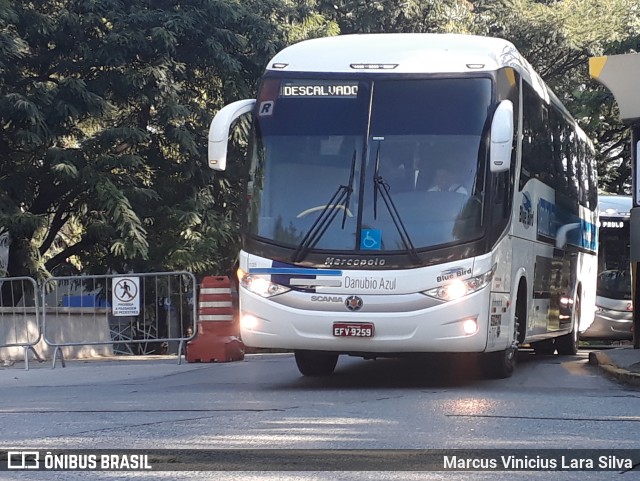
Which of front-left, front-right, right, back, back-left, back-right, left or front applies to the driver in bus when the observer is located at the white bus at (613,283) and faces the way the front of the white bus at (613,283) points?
front

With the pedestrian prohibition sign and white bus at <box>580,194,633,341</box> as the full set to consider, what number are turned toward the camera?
2

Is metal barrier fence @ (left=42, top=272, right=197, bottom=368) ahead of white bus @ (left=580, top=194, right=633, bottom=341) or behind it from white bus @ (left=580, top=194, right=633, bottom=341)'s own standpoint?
ahead

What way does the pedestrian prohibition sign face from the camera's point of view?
toward the camera

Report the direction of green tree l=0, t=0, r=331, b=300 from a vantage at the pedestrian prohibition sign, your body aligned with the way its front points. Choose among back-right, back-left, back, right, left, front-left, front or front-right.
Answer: back

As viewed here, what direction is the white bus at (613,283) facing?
toward the camera

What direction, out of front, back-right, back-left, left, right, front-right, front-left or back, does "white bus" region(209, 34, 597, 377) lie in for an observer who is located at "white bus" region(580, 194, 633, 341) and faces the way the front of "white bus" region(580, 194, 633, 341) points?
front

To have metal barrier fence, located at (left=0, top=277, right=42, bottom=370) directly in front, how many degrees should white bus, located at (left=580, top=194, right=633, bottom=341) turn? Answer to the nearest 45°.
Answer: approximately 45° to its right

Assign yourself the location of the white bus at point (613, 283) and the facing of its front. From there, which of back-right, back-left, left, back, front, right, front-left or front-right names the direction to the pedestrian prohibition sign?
front-right
